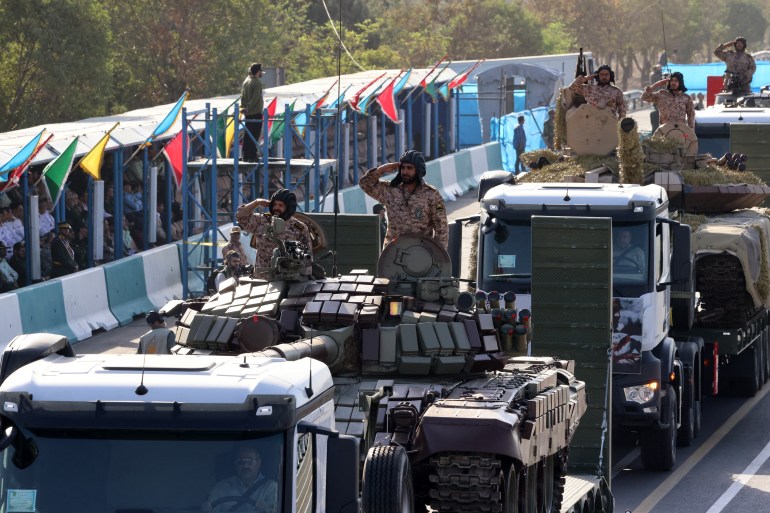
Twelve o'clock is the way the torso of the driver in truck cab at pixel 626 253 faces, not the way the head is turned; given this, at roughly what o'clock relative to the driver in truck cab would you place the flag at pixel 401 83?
The flag is roughly at 4 o'clock from the driver in truck cab.

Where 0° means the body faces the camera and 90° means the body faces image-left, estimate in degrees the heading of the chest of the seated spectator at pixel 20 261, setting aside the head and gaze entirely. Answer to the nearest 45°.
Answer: approximately 315°

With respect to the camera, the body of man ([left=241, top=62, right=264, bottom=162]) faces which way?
to the viewer's right

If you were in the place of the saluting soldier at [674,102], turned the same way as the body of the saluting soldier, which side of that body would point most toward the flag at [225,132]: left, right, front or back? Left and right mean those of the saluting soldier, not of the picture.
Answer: right

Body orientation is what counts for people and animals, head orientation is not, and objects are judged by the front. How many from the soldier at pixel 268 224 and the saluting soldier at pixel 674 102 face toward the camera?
2

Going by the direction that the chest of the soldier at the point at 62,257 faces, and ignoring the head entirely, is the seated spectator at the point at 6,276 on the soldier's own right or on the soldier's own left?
on the soldier's own right

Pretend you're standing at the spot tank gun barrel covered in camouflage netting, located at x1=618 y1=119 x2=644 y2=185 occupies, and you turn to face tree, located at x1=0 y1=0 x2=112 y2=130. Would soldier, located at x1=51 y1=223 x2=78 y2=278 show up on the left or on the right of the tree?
left

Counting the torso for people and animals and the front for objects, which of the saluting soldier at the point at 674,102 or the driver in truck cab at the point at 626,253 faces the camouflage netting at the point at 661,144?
the saluting soldier

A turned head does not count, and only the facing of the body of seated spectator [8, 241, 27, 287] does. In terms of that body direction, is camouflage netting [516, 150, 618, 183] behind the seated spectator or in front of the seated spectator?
in front
